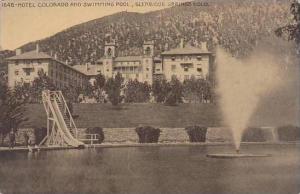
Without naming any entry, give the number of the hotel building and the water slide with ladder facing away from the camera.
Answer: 0

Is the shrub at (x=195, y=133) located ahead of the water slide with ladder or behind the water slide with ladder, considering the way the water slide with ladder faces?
ahead

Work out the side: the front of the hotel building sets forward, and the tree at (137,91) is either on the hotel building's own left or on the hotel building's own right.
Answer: on the hotel building's own left

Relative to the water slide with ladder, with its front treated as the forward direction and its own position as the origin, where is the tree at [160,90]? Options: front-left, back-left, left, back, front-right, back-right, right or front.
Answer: front-left

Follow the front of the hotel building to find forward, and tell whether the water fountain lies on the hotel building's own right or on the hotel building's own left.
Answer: on the hotel building's own left

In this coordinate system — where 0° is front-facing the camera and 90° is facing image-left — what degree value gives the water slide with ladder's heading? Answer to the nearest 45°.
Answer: approximately 315°
